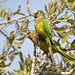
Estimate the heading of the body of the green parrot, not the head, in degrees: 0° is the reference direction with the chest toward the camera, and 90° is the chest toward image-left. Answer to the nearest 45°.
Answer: approximately 45°
